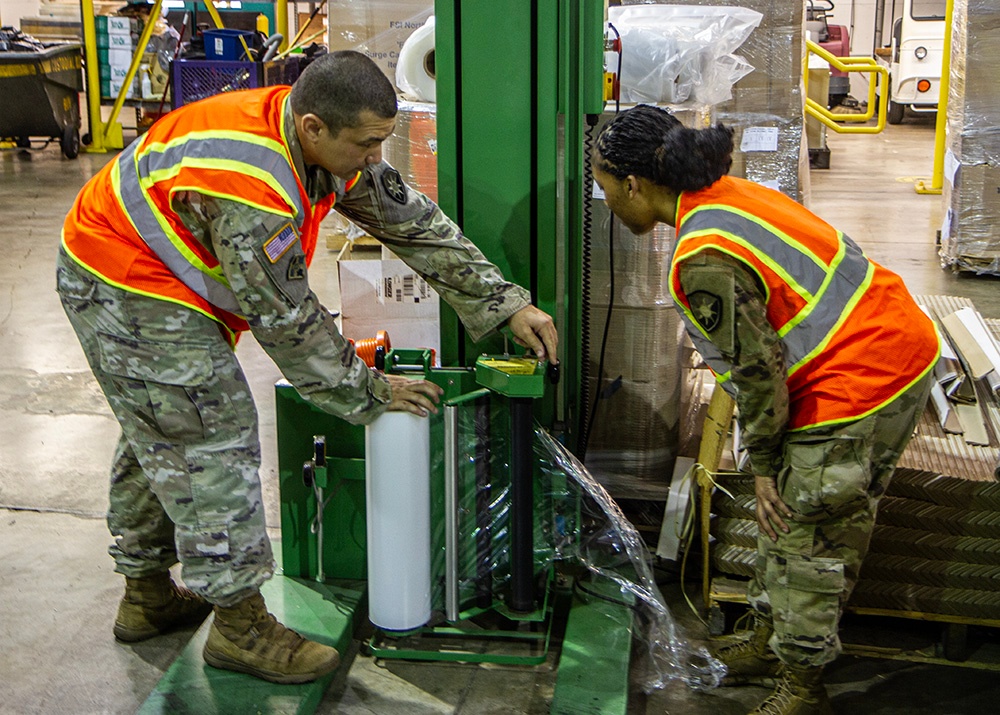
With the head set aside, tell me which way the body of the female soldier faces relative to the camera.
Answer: to the viewer's left

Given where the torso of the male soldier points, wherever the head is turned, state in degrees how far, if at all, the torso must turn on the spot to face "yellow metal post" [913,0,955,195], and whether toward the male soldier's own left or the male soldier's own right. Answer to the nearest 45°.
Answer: approximately 45° to the male soldier's own left

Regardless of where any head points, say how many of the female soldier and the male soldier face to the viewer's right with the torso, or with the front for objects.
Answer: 1

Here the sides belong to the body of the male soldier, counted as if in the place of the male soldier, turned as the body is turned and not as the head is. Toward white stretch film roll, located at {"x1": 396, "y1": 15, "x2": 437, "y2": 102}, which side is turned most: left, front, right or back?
left

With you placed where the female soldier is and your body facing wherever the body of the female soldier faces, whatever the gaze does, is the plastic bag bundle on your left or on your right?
on your right

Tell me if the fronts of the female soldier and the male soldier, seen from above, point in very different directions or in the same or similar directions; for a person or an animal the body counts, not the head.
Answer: very different directions

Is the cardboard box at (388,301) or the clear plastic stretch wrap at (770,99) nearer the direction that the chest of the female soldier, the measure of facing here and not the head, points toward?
the cardboard box

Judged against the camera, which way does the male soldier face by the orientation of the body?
to the viewer's right

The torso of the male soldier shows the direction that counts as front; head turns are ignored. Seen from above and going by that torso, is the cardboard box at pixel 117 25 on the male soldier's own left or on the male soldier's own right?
on the male soldier's own left
